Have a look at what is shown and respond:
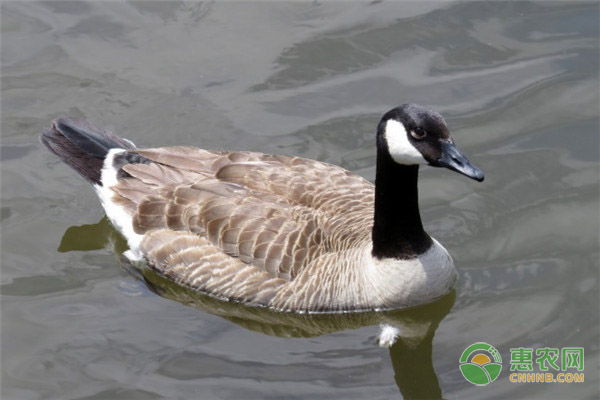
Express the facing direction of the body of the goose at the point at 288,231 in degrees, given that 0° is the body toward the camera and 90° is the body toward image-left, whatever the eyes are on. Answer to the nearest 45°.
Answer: approximately 315°
